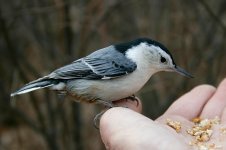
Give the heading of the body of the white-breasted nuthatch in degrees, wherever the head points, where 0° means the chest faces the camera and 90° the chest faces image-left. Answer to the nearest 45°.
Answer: approximately 270°
